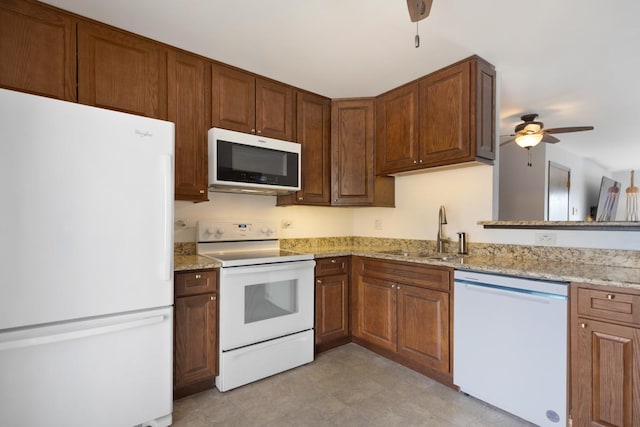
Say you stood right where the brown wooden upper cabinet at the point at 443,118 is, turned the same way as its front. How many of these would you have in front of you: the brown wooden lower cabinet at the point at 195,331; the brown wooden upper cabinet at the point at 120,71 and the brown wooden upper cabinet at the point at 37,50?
3

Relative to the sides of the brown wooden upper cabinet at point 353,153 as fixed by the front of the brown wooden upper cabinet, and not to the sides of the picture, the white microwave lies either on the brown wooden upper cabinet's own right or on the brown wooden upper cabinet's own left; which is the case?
on the brown wooden upper cabinet's own right

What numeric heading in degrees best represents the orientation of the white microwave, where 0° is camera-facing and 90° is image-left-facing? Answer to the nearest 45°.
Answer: approximately 315°

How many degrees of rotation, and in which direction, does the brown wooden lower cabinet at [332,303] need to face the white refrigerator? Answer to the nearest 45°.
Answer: approximately 90° to its right

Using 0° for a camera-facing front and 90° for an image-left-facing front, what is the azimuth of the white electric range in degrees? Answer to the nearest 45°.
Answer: approximately 315°

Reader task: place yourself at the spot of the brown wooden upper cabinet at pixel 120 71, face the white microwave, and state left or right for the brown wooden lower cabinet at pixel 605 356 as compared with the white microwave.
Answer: right

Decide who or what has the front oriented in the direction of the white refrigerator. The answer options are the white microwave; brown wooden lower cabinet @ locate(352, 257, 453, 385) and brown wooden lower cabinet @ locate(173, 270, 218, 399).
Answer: brown wooden lower cabinet @ locate(352, 257, 453, 385)

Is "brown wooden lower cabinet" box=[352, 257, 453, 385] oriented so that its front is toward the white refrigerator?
yes

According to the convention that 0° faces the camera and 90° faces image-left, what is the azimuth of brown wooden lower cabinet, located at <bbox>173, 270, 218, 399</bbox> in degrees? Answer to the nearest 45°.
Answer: approximately 315°

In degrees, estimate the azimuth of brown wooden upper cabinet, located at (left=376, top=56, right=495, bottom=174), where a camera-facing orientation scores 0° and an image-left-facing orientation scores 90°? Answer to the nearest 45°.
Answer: approximately 45°
